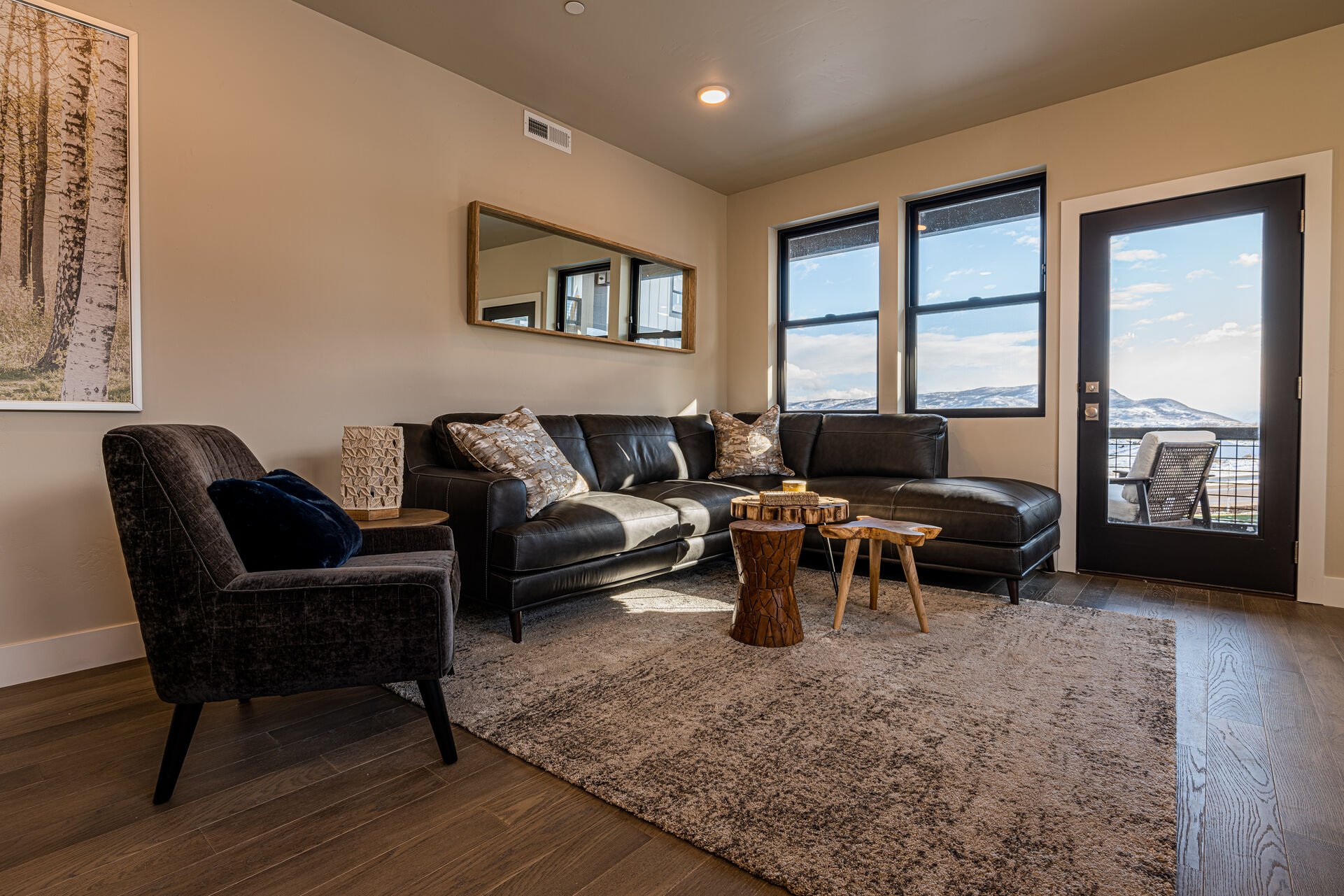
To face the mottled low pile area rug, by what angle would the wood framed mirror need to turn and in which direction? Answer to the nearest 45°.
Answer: approximately 45° to its right

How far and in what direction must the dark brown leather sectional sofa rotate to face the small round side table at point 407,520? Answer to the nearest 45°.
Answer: approximately 90° to its right

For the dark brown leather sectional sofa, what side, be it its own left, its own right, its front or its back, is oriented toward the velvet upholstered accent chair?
right

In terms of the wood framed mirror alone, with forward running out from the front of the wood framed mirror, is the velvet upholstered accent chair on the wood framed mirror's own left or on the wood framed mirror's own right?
on the wood framed mirror's own right

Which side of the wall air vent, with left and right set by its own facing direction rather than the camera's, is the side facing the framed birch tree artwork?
right

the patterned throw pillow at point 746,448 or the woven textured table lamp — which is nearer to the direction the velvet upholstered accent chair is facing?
the patterned throw pillow

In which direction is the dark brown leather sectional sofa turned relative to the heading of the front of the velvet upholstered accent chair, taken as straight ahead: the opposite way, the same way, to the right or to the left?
to the right

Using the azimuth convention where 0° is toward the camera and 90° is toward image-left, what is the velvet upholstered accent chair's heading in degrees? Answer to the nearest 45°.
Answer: approximately 270°
